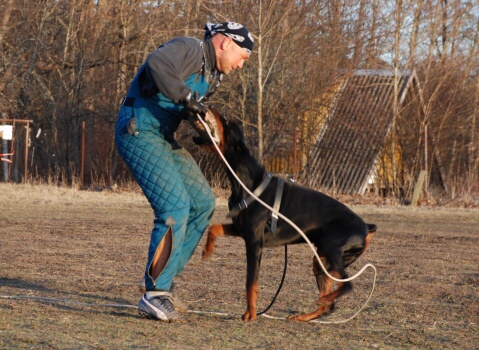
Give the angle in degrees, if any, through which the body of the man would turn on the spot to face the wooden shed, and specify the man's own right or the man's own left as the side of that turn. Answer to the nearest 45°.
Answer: approximately 90° to the man's own left

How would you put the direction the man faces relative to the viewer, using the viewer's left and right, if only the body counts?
facing to the right of the viewer

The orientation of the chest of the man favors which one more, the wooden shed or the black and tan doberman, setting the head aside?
the black and tan doberman

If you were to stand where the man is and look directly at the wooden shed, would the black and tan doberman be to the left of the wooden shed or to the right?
right

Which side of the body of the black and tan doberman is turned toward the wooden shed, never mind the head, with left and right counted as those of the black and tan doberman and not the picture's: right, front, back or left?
right

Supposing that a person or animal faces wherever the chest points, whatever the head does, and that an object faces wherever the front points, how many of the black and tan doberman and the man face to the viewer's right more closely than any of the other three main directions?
1

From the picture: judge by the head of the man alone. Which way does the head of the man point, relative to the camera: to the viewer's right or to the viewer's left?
to the viewer's right

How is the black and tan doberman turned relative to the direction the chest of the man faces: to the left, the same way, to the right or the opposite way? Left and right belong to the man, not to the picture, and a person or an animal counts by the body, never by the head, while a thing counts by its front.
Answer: the opposite way

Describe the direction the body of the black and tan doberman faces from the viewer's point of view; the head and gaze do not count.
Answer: to the viewer's left

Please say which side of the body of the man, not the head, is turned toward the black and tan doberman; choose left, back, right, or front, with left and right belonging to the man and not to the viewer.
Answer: front

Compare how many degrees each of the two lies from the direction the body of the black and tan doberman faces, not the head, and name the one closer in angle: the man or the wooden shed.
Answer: the man
